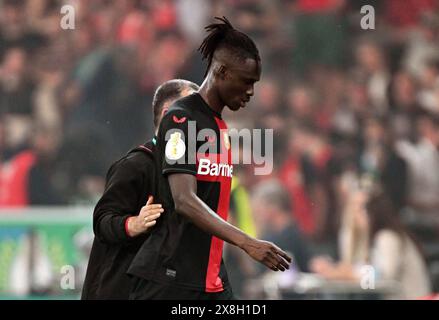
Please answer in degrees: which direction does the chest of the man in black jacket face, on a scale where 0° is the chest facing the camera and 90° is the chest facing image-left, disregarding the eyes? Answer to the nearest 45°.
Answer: approximately 270°
